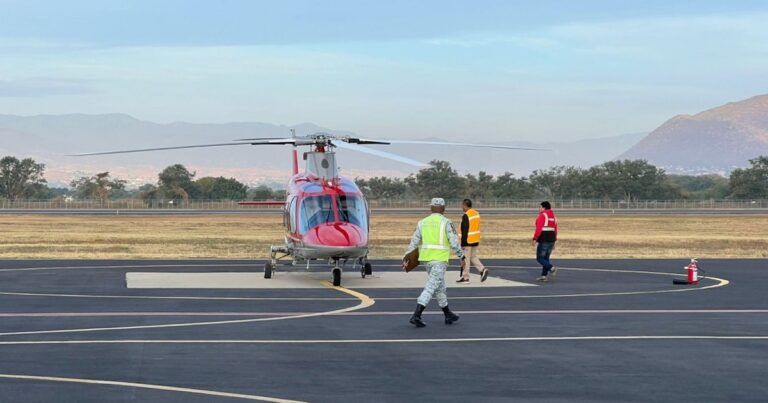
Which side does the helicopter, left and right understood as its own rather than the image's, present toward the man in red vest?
left

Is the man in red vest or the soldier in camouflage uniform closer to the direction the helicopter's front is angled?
the soldier in camouflage uniform

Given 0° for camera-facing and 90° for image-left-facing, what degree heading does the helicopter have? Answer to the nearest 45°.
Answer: approximately 0°

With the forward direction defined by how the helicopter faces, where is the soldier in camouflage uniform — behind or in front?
in front
